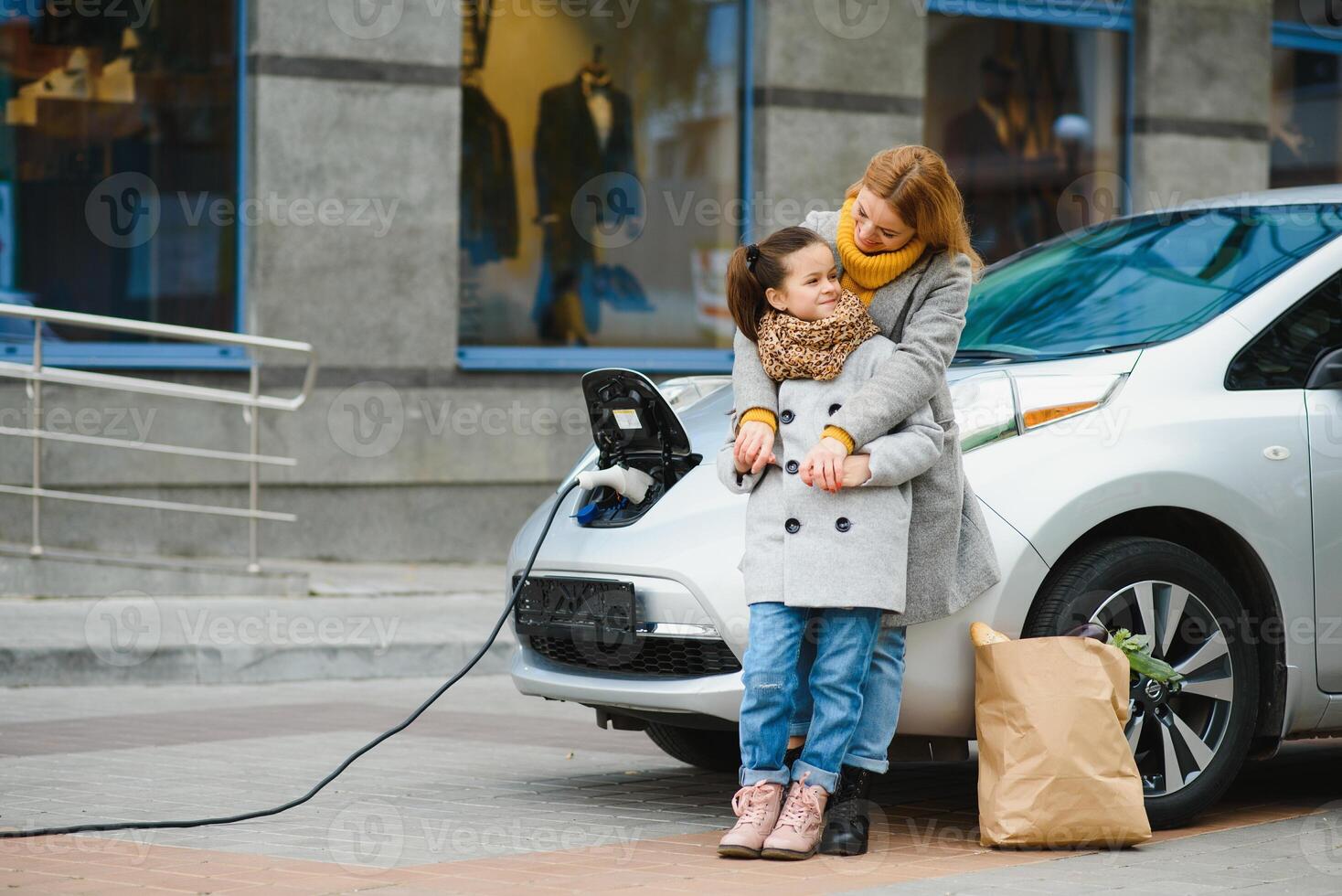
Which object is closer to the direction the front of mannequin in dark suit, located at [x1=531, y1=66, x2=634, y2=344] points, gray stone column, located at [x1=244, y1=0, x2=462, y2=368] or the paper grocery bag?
the paper grocery bag

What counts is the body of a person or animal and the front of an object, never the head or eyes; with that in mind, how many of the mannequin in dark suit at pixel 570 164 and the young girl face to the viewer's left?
0

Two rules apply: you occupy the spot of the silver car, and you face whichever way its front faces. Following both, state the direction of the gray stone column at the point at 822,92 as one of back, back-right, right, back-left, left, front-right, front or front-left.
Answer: back-right

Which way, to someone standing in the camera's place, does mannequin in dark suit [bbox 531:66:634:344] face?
facing the viewer and to the right of the viewer

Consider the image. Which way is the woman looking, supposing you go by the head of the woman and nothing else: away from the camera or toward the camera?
toward the camera

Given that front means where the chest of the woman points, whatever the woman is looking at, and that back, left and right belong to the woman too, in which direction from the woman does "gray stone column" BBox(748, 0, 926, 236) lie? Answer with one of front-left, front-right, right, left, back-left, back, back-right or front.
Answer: back-right

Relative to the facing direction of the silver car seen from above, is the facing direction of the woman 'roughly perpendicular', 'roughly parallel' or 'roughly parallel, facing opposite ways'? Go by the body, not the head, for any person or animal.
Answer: roughly parallel

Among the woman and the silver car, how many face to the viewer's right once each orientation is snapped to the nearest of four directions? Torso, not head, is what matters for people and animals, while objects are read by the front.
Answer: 0

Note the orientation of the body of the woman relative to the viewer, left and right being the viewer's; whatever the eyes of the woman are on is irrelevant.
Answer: facing the viewer and to the left of the viewer

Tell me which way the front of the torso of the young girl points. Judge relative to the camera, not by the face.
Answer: toward the camera

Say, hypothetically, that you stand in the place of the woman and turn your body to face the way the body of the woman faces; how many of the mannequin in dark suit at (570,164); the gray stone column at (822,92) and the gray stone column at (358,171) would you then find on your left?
0

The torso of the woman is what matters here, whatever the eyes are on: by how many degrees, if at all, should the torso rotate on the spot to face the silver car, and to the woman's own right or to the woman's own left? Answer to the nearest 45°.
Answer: approximately 180°

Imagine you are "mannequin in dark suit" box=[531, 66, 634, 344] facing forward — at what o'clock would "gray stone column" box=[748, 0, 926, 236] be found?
The gray stone column is roughly at 10 o'clock from the mannequin in dark suit.

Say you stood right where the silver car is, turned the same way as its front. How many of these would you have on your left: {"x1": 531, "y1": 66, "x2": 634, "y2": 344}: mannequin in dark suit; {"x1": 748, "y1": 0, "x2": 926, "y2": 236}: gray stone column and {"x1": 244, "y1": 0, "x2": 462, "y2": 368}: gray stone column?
0

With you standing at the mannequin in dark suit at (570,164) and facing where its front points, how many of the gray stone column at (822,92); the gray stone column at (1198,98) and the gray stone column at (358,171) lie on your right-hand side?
1

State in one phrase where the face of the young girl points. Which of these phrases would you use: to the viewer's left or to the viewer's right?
to the viewer's right

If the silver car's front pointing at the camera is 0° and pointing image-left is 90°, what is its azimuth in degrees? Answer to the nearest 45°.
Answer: approximately 45°
